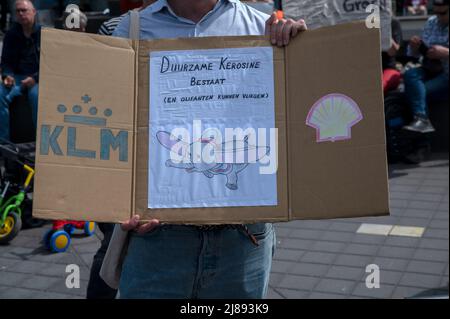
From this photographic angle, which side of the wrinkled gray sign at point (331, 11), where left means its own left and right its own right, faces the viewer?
front

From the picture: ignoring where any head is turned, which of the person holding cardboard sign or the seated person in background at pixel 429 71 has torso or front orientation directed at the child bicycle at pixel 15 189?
the seated person in background

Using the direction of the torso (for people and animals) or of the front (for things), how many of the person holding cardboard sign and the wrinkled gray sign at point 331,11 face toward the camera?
2

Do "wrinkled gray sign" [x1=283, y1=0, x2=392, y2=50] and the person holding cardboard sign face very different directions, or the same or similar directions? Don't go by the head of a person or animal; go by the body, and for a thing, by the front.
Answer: same or similar directions

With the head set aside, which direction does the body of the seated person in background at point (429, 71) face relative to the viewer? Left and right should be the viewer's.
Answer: facing the viewer and to the left of the viewer

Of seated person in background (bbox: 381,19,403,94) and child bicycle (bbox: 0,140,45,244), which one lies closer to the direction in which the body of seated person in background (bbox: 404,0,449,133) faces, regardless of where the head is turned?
the child bicycle

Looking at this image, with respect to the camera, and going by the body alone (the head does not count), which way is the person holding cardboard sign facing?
toward the camera
